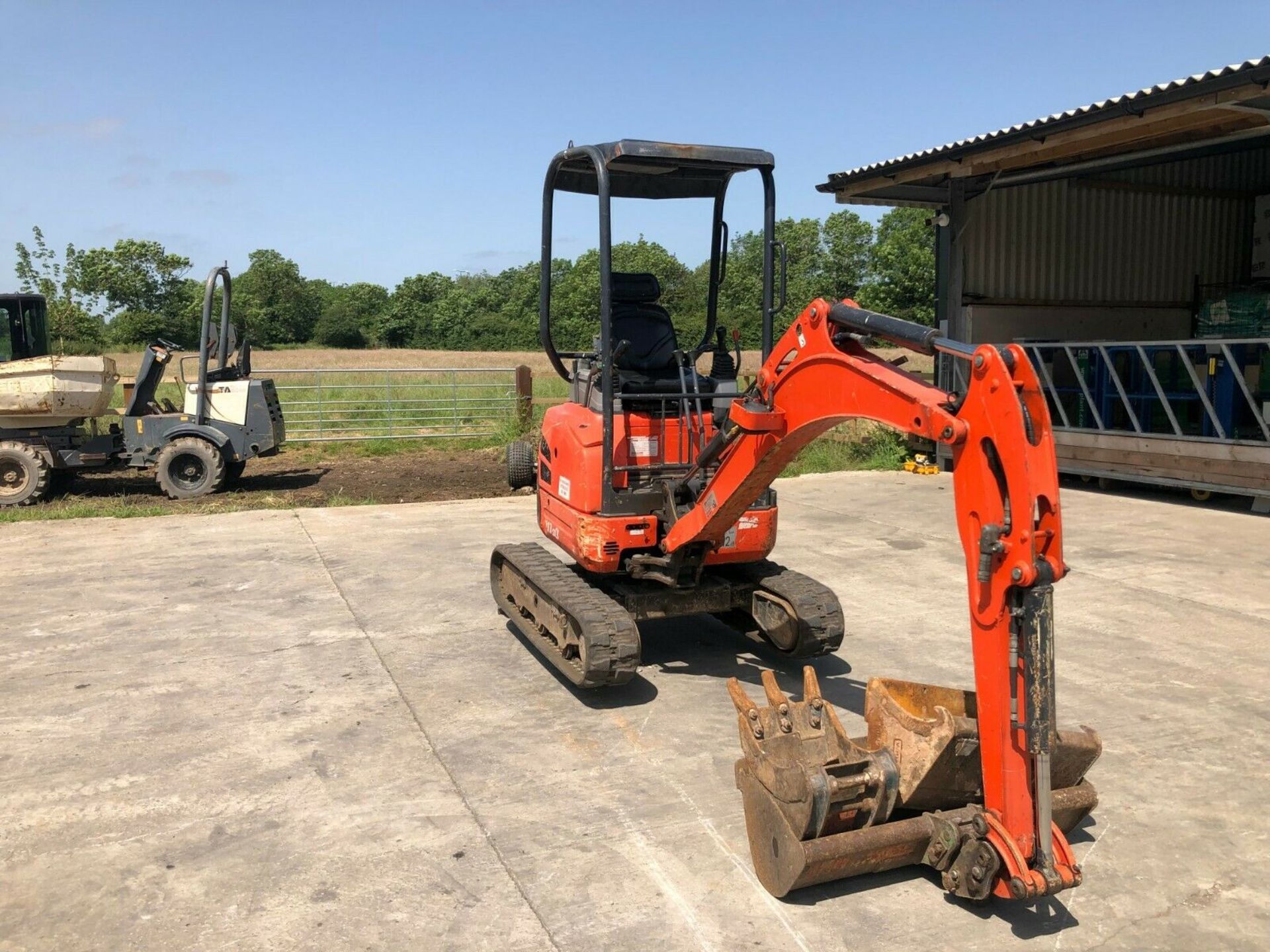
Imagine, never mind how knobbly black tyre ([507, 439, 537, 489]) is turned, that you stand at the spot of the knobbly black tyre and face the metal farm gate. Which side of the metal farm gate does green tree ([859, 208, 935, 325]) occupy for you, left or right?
right

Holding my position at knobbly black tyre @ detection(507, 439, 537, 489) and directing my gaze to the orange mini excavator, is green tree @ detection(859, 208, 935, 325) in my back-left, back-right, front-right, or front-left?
back-left

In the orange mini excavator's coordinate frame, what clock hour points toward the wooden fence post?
The wooden fence post is roughly at 7 o'clock from the orange mini excavator.

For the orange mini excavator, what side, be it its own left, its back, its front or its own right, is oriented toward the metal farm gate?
back

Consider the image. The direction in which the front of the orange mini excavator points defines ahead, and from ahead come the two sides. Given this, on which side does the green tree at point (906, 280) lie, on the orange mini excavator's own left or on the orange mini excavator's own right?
on the orange mini excavator's own left

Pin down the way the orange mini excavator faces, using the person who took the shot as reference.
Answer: facing the viewer and to the right of the viewer
